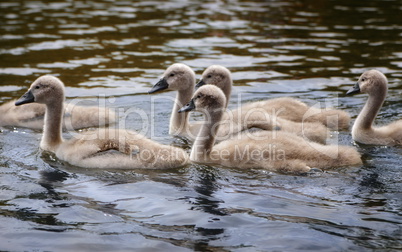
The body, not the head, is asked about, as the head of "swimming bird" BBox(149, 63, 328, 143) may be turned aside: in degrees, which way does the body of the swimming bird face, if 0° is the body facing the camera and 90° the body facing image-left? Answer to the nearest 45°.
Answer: approximately 90°

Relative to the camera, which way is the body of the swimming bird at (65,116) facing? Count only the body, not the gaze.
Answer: to the viewer's left

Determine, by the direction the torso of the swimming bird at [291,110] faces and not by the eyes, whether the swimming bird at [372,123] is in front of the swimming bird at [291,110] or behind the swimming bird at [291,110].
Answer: behind

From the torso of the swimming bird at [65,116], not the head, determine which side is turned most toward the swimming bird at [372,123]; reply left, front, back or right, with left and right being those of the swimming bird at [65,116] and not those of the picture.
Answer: back

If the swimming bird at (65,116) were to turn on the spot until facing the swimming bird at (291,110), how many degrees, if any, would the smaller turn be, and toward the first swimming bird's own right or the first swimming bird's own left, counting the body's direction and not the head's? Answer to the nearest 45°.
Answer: approximately 180°

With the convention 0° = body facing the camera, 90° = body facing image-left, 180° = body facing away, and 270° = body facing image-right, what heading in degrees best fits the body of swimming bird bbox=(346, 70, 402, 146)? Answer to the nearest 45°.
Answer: approximately 90°

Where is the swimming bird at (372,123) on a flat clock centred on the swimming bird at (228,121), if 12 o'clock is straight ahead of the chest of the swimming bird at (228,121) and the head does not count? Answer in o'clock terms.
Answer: the swimming bird at (372,123) is roughly at 6 o'clock from the swimming bird at (228,121).

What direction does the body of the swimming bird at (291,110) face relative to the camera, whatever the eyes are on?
to the viewer's left

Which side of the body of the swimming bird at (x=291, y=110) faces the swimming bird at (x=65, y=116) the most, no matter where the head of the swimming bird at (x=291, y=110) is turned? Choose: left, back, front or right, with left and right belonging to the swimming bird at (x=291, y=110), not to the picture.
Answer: front
